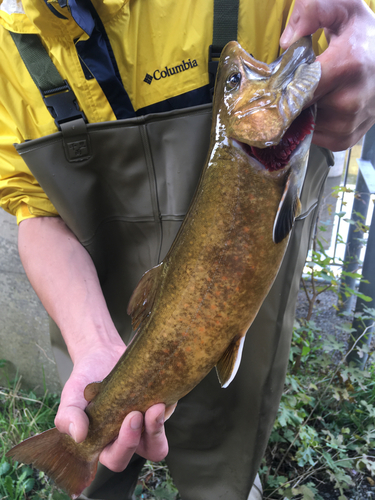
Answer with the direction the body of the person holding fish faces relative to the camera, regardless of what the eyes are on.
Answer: toward the camera
